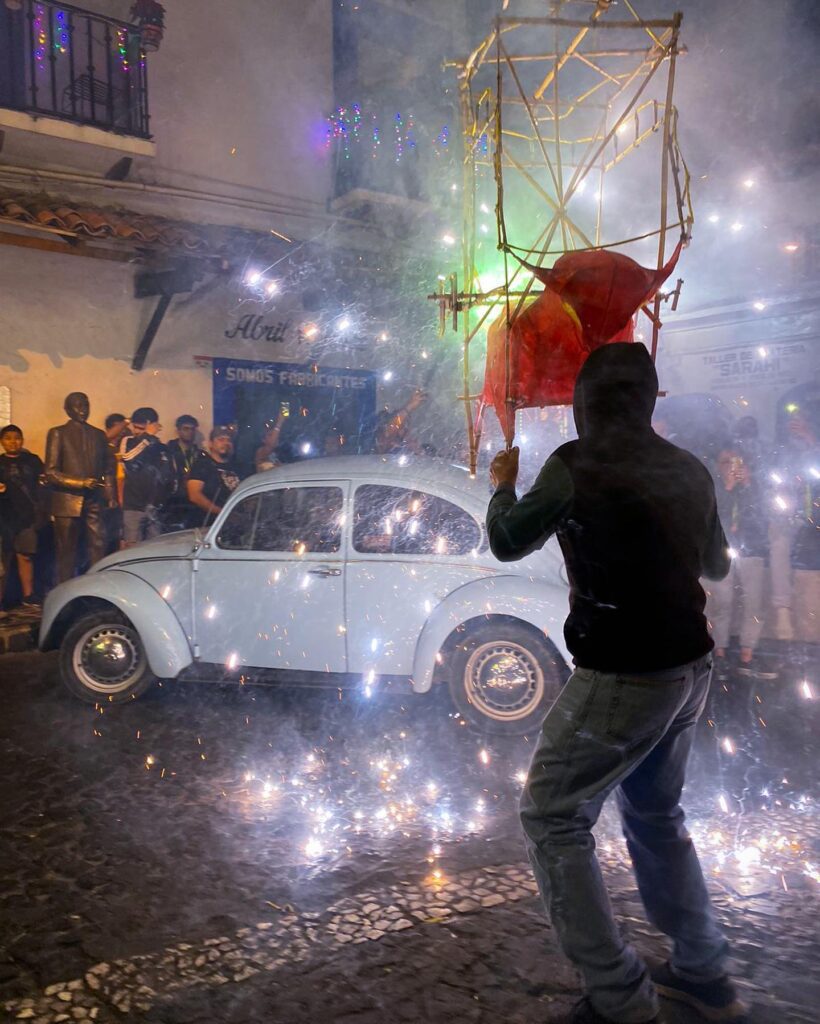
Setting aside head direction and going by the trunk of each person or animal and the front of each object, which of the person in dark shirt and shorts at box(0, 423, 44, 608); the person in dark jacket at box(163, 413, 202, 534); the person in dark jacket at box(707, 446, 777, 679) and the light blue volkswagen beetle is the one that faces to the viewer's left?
the light blue volkswagen beetle

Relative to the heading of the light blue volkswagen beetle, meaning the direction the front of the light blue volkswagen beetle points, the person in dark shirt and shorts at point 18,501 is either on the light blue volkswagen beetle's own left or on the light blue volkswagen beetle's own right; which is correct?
on the light blue volkswagen beetle's own right

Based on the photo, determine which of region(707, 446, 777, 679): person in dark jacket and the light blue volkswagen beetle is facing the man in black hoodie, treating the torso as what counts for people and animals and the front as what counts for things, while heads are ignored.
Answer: the person in dark jacket

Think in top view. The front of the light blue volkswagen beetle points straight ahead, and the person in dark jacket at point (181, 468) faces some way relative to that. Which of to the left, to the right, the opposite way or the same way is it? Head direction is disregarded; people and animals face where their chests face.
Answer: to the left

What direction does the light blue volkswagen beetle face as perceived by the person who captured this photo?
facing to the left of the viewer

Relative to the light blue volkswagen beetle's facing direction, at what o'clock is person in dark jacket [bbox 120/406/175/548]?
The person in dark jacket is roughly at 2 o'clock from the light blue volkswagen beetle.

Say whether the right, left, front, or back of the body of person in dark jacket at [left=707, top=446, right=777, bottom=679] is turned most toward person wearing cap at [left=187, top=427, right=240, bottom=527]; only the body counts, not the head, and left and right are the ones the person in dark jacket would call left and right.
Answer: right

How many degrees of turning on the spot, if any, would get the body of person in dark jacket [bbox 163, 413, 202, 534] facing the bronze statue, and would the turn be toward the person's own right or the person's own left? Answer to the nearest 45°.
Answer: approximately 90° to the person's own right

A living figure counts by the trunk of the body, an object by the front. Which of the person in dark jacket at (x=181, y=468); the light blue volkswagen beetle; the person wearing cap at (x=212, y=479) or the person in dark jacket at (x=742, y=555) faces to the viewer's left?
the light blue volkswagen beetle

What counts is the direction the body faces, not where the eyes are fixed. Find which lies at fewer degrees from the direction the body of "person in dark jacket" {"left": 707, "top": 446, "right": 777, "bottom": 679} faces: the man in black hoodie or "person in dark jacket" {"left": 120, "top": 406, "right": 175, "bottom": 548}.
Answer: the man in black hoodie
